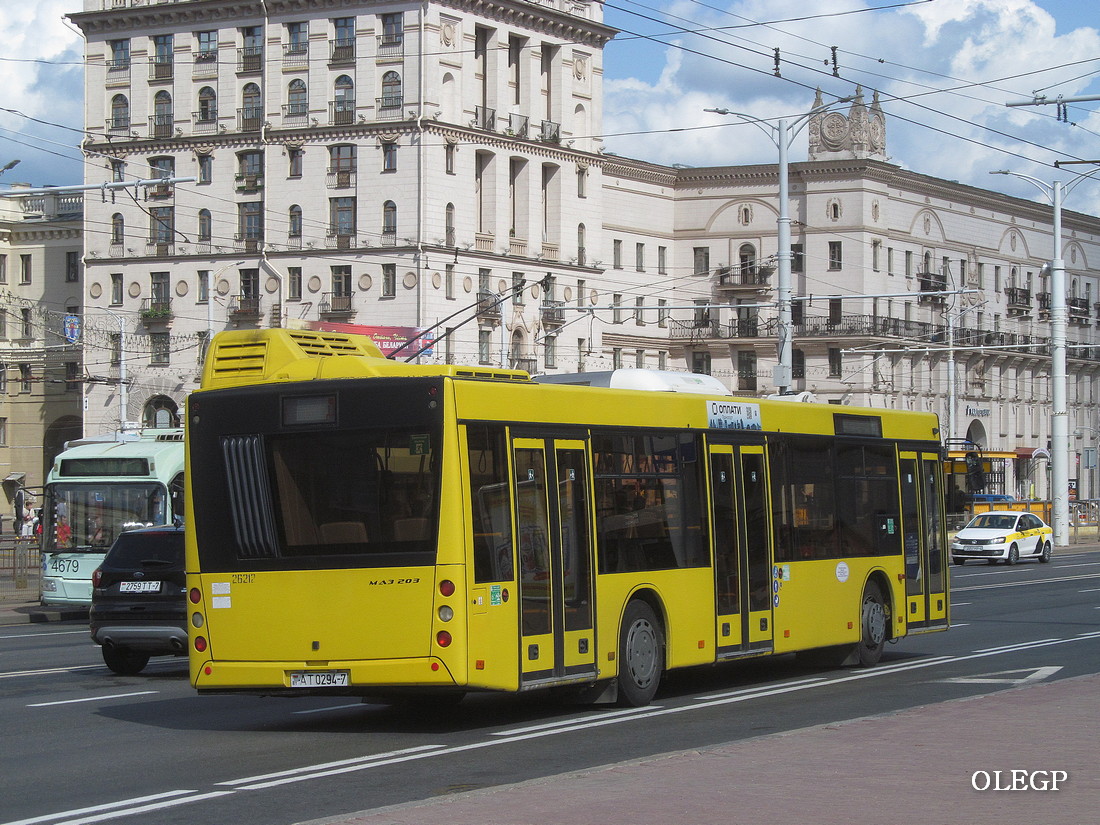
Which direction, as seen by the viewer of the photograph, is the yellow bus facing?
facing away from the viewer and to the right of the viewer

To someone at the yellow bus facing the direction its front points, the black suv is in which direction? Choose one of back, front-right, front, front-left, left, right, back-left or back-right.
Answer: left
